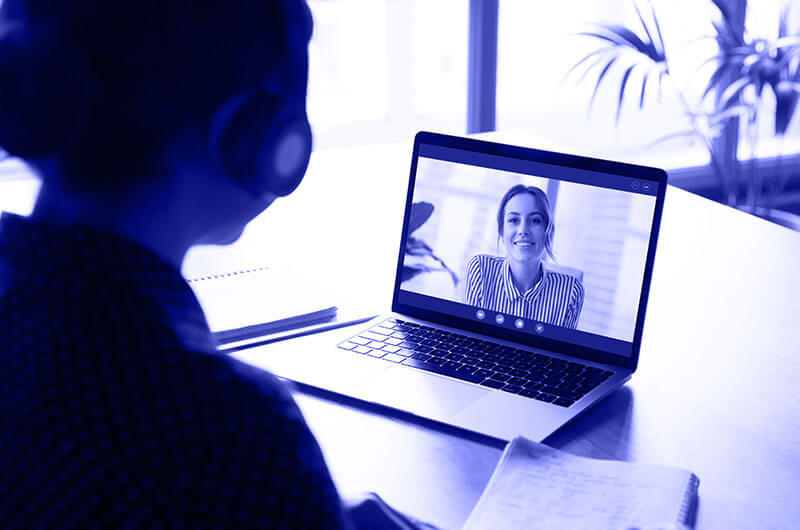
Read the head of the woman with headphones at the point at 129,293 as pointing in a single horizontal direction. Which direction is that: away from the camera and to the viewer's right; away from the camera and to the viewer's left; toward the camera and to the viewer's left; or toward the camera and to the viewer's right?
away from the camera and to the viewer's right

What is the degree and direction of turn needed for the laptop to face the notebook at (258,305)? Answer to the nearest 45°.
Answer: approximately 45° to its right

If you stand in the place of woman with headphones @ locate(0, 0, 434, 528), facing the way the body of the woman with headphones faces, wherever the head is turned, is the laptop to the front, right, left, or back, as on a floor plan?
front

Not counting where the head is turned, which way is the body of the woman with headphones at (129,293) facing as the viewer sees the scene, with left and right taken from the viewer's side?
facing away from the viewer and to the right of the viewer

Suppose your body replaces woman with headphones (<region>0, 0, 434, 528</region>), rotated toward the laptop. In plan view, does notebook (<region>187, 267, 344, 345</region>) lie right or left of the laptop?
left

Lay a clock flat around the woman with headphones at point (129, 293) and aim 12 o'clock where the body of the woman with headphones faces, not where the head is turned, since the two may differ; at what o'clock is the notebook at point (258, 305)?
The notebook is roughly at 11 o'clock from the woman with headphones.
